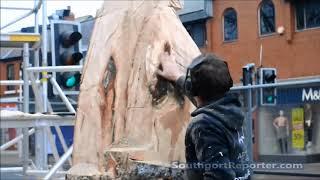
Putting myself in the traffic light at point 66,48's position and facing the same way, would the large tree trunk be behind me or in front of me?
in front

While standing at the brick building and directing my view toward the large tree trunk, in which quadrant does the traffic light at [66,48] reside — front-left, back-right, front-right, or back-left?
front-right

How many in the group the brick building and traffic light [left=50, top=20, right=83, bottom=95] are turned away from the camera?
0

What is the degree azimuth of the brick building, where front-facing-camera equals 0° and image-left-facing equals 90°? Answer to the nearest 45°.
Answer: approximately 45°

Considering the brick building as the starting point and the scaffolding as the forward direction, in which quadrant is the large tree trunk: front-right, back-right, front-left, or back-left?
front-left

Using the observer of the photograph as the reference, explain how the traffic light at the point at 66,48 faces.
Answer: facing the viewer and to the right of the viewer

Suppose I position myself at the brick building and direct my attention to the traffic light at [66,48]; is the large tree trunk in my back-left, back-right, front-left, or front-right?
front-left

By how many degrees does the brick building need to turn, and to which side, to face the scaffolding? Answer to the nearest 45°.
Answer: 0° — it already faces it

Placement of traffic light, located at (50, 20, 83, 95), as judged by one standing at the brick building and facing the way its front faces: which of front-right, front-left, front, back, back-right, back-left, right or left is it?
front
